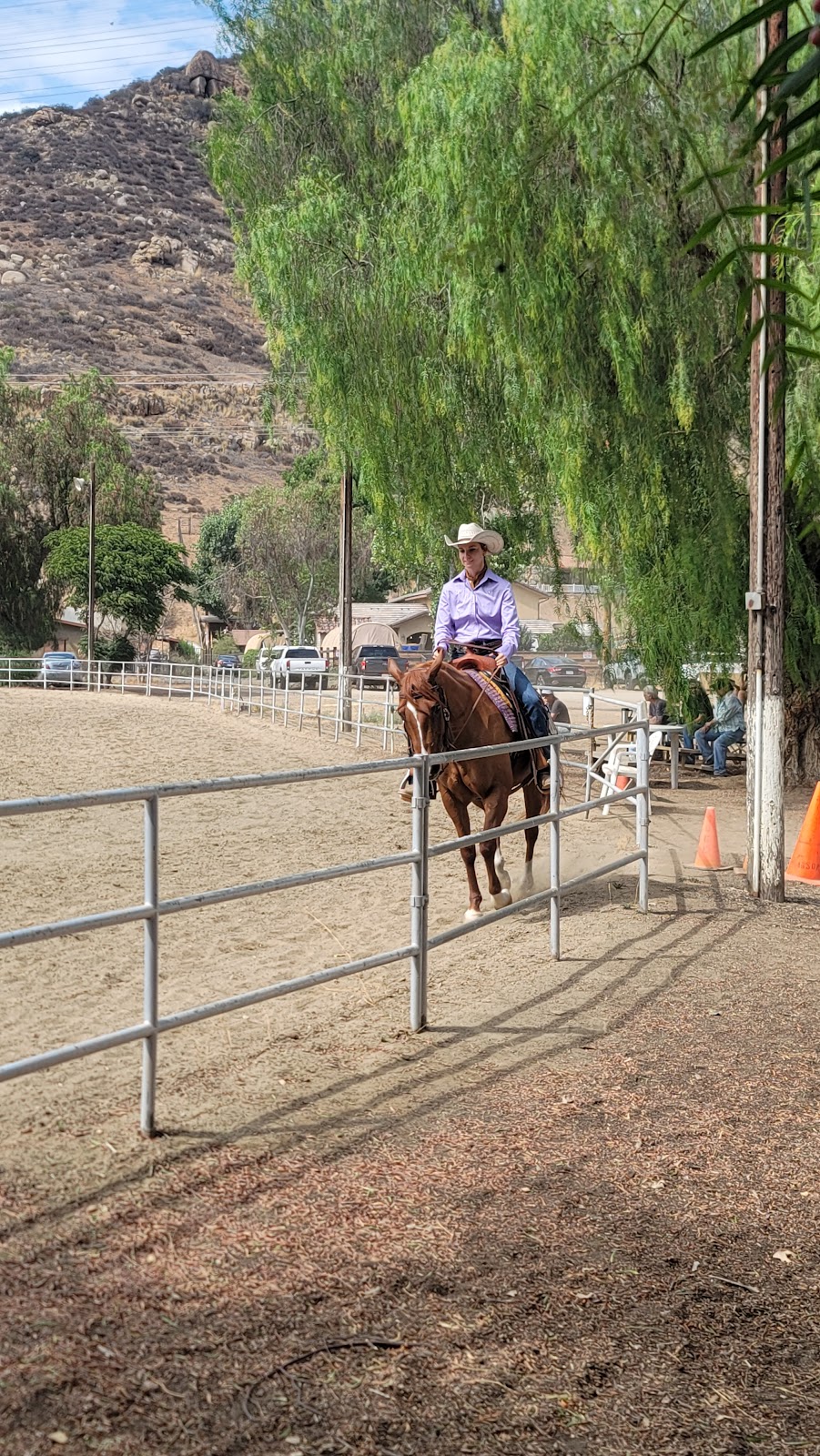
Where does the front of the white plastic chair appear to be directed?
to the viewer's left

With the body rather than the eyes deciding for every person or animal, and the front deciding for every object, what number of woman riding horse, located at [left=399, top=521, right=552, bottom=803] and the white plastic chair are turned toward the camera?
1

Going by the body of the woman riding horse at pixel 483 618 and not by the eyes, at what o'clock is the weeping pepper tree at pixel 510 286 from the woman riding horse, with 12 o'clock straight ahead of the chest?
The weeping pepper tree is roughly at 6 o'clock from the woman riding horse.

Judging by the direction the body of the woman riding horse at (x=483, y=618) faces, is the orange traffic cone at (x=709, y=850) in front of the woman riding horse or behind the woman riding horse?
behind

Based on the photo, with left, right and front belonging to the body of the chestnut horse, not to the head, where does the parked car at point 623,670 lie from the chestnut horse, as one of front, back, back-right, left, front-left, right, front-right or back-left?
back-right

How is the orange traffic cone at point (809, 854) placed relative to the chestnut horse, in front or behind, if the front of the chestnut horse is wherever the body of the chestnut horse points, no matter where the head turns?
behind

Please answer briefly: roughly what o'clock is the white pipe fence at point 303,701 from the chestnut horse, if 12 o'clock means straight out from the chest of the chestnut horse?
The white pipe fence is roughly at 4 o'clock from the chestnut horse.

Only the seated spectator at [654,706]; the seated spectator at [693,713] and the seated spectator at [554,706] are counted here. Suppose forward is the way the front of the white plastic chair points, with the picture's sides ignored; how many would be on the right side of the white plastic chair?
3

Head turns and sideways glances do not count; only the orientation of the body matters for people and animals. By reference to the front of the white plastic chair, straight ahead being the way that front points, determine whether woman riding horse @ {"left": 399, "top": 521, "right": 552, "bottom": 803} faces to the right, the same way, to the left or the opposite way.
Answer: to the left
